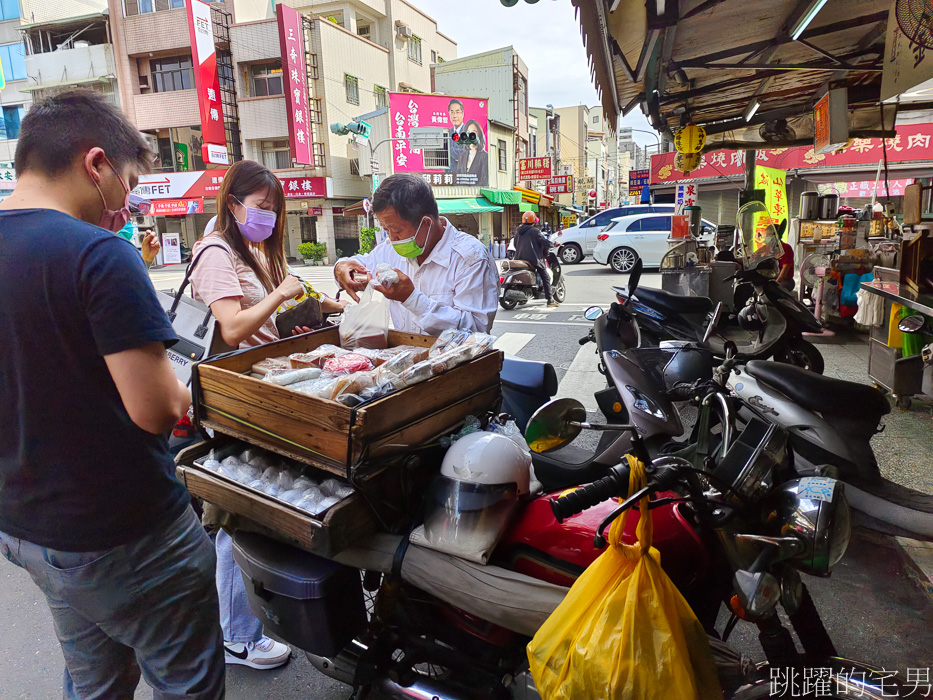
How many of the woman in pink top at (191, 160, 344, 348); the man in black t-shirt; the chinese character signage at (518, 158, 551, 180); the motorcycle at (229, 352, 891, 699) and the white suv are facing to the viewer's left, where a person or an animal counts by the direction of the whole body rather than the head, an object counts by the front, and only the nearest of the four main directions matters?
1

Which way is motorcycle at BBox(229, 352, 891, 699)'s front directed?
to the viewer's right

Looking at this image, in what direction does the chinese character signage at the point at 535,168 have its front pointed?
toward the camera

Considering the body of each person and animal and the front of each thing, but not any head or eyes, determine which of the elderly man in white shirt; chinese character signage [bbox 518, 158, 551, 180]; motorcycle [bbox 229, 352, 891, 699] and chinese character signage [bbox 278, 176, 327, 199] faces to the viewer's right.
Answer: the motorcycle

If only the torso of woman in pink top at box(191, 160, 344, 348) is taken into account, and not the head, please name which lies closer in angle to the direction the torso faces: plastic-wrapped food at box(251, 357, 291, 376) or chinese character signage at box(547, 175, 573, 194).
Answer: the plastic-wrapped food

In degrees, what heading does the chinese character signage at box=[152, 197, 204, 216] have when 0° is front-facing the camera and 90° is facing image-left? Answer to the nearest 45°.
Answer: approximately 0°

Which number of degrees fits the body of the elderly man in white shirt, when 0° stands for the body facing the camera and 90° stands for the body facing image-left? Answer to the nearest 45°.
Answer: approximately 45°

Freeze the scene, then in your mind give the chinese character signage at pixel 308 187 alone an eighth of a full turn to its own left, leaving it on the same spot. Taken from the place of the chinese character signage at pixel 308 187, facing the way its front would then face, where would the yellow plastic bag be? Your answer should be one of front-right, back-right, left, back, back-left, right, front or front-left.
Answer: front-right

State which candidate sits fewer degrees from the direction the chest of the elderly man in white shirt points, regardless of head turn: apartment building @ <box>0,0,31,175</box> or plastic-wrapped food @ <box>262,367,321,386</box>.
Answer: the plastic-wrapped food

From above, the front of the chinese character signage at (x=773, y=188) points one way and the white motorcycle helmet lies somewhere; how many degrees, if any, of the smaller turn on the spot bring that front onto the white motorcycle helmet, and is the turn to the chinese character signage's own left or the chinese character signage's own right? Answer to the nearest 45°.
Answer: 0° — it already faces it

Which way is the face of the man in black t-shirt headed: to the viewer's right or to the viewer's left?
to the viewer's right

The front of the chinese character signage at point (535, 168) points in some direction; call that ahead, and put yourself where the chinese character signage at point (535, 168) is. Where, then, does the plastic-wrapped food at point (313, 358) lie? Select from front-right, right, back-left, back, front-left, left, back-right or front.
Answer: front
